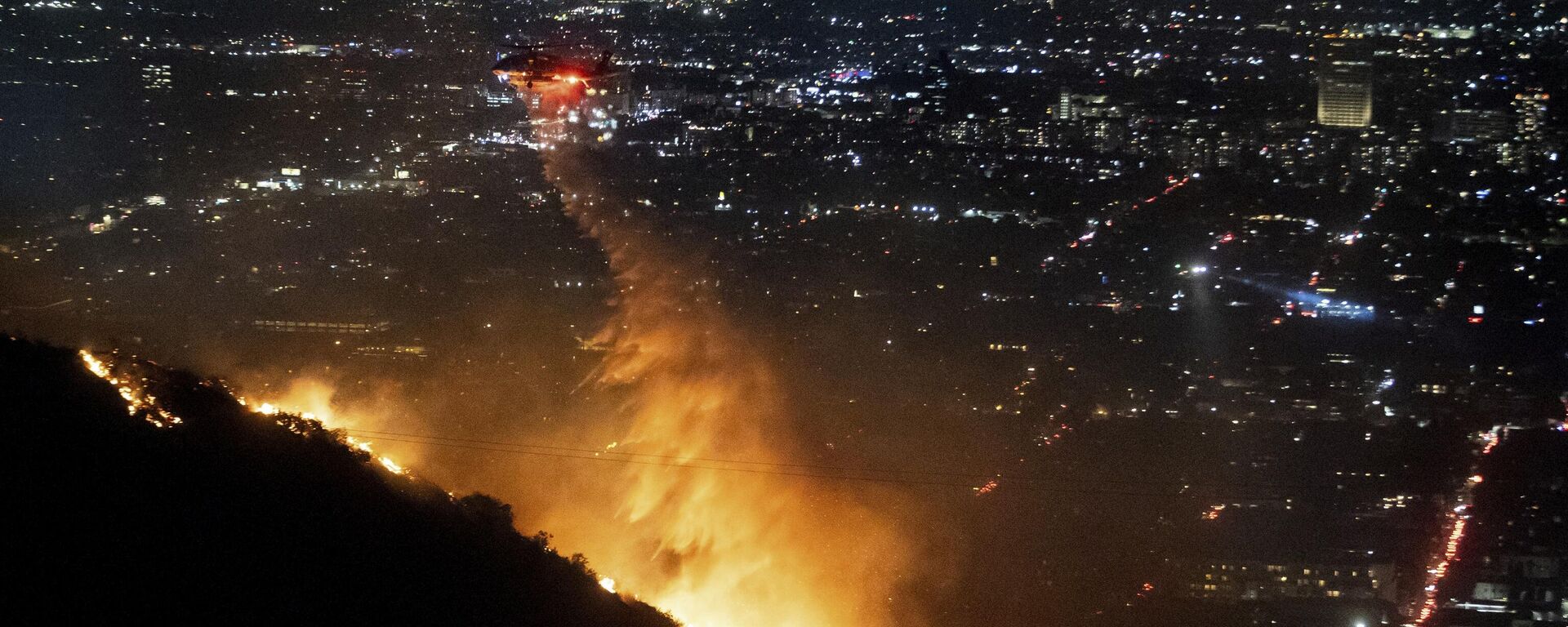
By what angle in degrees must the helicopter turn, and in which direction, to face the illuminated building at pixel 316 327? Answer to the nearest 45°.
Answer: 0° — it already faces it

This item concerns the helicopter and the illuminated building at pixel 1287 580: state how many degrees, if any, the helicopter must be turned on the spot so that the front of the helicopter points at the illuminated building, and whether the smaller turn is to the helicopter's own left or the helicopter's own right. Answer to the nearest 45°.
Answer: approximately 135° to the helicopter's own left

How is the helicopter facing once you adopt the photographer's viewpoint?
facing to the left of the viewer

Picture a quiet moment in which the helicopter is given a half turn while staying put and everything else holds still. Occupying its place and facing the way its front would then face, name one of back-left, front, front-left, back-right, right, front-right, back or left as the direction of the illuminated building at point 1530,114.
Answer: front
